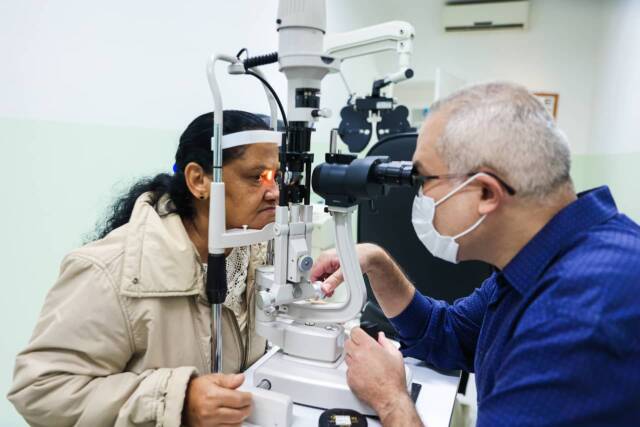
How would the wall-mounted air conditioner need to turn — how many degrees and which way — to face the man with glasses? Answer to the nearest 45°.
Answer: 0° — it already faces them

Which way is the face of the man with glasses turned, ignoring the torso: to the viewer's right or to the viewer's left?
to the viewer's left

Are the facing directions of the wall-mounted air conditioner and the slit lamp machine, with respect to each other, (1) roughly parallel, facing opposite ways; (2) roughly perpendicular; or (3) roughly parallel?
roughly perpendicular

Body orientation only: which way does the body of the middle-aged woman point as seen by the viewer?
to the viewer's right

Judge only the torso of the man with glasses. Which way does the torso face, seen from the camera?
to the viewer's left

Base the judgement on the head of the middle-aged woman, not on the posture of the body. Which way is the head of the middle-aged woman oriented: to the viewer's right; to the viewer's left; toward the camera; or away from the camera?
to the viewer's right
